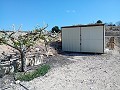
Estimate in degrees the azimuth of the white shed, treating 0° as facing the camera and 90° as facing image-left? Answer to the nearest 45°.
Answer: approximately 45°
